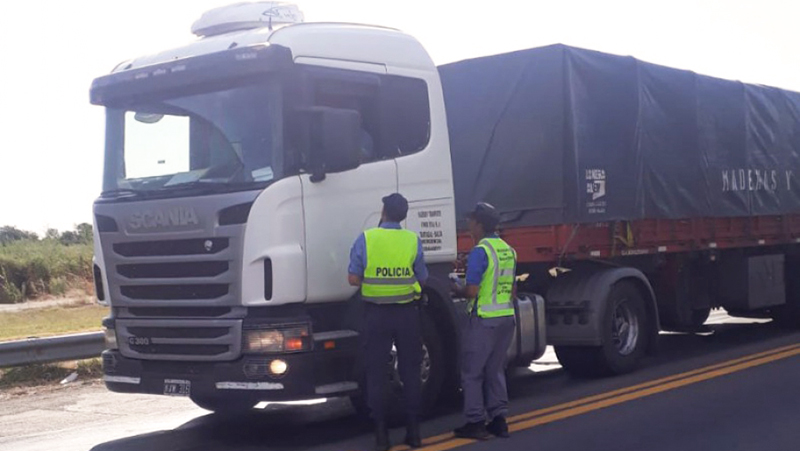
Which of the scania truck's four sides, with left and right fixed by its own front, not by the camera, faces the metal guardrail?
right

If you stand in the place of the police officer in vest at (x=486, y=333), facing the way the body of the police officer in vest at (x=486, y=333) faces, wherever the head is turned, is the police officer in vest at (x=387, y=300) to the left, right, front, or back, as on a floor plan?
left

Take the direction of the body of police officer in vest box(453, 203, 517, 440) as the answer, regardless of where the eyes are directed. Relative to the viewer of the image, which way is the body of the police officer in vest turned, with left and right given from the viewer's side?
facing away from the viewer and to the left of the viewer

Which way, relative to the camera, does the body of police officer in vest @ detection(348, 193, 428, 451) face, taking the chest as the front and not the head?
away from the camera

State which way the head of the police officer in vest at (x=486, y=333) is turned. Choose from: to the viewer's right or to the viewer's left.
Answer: to the viewer's left

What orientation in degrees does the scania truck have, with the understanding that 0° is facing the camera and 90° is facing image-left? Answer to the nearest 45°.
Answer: approximately 45°

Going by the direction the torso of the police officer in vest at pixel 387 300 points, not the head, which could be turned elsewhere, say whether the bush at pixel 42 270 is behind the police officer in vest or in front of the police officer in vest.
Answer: in front

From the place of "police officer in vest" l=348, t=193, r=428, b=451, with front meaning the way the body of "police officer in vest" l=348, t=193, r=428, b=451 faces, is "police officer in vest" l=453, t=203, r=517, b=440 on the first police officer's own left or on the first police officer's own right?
on the first police officer's own right

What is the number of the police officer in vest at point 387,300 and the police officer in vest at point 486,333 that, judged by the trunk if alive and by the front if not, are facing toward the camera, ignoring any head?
0
